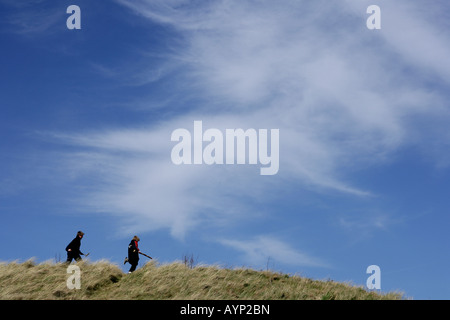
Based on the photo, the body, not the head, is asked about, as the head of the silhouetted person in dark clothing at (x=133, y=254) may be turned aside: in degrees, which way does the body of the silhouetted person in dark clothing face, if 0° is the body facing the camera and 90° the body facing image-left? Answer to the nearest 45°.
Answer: approximately 270°

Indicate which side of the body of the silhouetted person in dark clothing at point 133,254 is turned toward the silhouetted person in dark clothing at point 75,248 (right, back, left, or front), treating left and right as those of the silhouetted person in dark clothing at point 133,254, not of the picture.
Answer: back
